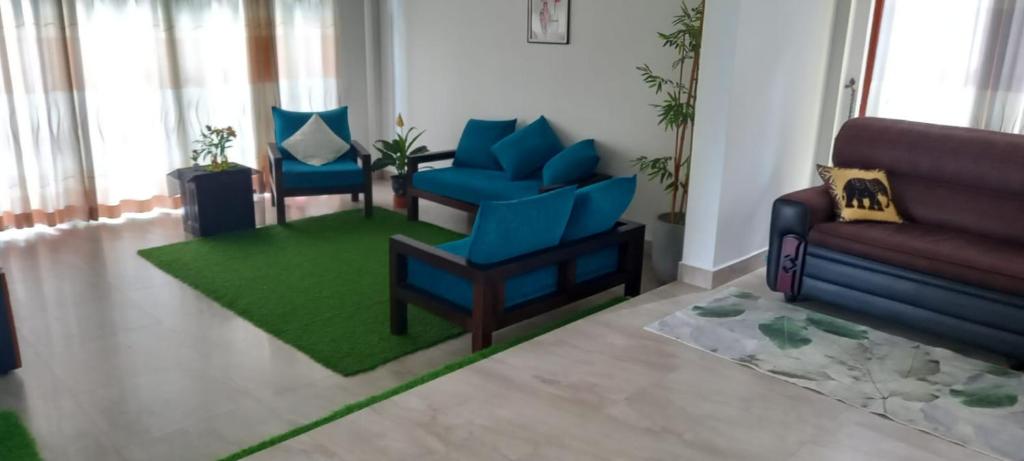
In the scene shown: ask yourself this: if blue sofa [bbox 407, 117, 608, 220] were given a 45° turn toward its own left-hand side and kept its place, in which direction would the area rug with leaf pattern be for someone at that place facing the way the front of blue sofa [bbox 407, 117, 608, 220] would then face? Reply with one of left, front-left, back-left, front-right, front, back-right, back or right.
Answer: front-left

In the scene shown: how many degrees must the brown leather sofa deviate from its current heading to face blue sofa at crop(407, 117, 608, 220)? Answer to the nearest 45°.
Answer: approximately 45° to its right

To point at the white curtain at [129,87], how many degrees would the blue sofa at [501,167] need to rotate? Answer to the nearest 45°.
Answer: approximately 45° to its right

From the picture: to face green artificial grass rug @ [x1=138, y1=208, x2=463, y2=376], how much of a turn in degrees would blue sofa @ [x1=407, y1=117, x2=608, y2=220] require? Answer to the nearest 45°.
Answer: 0° — it already faces it

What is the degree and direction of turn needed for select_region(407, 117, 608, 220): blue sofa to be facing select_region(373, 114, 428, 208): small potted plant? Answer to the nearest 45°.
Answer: approximately 90° to its right

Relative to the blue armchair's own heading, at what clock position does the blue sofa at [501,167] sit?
The blue sofa is roughly at 10 o'clock from the blue armchair.

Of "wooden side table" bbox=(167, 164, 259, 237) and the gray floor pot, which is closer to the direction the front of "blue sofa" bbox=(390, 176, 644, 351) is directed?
the wooden side table

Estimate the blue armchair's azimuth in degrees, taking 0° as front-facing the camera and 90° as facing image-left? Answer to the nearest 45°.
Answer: approximately 0°
